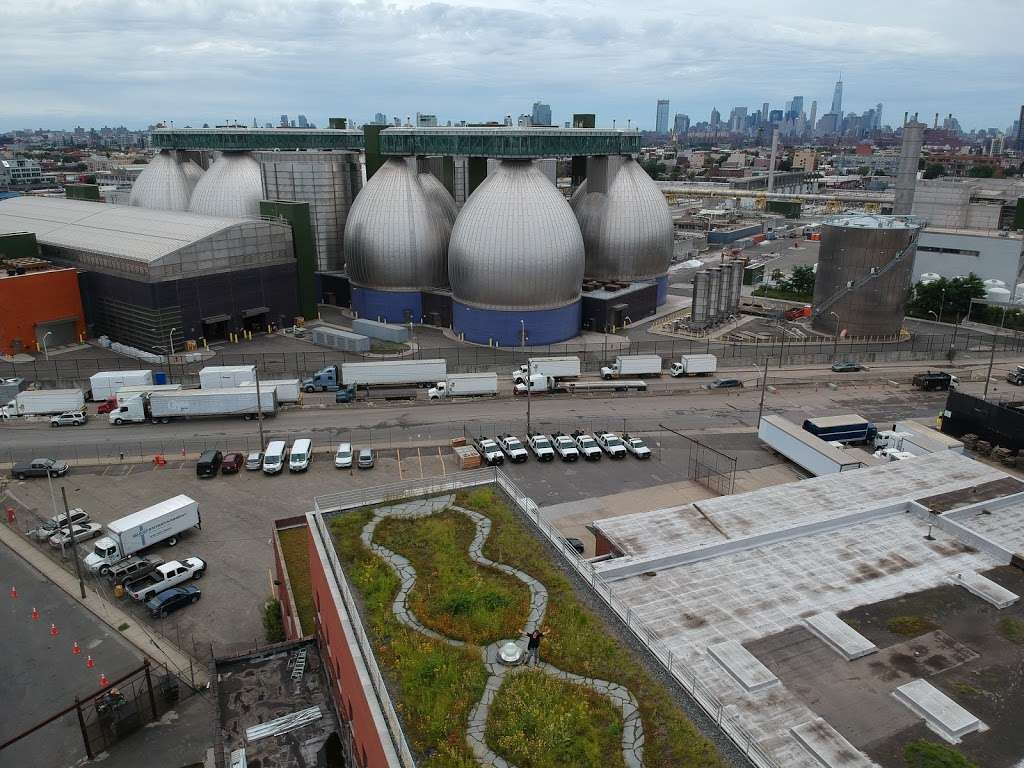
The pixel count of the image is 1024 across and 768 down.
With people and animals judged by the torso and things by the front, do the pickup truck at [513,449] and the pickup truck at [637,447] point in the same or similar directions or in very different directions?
same or similar directions

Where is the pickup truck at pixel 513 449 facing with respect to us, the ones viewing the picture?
facing the viewer and to the right of the viewer

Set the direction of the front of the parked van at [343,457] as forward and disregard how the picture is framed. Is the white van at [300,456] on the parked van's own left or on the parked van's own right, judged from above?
on the parked van's own right

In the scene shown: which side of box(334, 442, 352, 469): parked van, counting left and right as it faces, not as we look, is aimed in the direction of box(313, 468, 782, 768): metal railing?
front

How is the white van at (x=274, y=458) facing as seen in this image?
toward the camera

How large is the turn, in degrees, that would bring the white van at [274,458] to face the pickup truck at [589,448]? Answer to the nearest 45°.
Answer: approximately 90° to its left

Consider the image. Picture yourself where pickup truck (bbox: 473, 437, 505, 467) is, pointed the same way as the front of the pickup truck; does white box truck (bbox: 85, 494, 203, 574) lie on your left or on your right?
on your right

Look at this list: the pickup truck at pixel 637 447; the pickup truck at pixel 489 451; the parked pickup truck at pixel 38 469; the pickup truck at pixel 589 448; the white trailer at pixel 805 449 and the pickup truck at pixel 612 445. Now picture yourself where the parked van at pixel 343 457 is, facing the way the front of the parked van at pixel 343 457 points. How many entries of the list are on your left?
5

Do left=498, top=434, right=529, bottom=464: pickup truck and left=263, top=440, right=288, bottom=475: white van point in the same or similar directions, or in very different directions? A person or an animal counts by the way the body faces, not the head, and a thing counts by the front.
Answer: same or similar directions

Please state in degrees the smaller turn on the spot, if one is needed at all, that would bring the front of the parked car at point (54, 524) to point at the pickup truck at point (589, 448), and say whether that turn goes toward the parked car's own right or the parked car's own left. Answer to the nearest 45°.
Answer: approximately 135° to the parked car's own left

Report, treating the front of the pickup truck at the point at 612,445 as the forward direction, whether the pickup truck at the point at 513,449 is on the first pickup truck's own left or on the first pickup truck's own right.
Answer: on the first pickup truck's own right

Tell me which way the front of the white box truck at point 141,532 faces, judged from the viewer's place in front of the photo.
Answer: facing the viewer and to the left of the viewer

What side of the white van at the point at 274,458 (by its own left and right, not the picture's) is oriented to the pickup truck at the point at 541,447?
left

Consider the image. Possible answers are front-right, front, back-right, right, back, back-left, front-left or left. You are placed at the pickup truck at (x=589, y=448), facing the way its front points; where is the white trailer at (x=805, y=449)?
front-left

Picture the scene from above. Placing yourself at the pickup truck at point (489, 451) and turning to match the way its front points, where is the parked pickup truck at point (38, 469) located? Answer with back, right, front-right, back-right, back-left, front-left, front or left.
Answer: back-right

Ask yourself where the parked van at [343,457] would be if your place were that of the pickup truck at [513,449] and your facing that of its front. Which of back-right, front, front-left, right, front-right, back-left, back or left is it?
back-right

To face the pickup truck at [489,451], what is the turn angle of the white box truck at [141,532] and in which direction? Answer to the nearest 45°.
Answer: approximately 135° to its left
